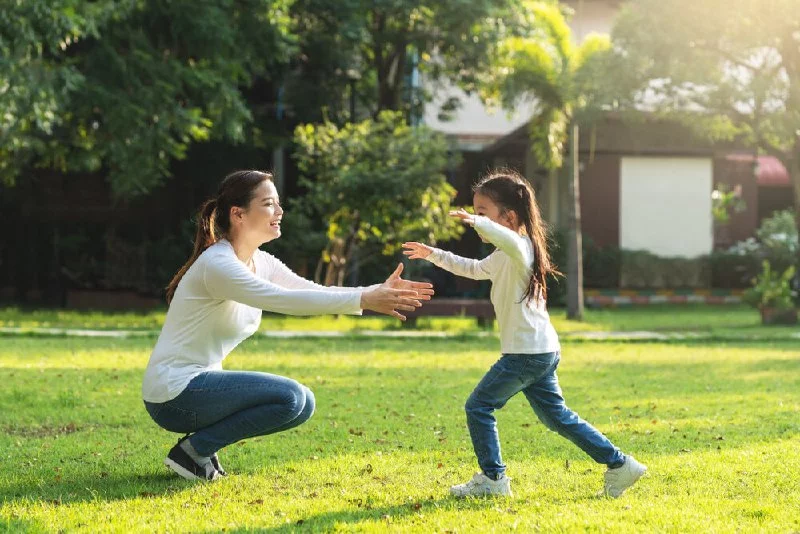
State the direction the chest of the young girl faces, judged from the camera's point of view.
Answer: to the viewer's left

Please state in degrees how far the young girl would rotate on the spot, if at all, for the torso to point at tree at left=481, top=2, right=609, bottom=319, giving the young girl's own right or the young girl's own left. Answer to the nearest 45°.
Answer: approximately 90° to the young girl's own right

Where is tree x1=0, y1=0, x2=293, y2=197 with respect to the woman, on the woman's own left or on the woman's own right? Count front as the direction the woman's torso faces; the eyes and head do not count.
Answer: on the woman's own left

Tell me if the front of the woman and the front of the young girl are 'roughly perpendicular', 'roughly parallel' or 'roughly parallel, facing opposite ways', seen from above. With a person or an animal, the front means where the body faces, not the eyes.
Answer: roughly parallel, facing opposite ways

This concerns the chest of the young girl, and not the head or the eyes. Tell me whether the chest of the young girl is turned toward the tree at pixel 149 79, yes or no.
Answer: no

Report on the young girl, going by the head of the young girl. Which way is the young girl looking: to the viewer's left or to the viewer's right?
to the viewer's left

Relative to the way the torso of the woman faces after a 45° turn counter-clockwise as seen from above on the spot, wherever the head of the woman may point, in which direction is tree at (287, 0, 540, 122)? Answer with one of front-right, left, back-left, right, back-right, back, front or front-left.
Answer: front-left

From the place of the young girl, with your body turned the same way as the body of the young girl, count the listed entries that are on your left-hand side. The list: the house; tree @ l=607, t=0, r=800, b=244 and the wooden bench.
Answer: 0

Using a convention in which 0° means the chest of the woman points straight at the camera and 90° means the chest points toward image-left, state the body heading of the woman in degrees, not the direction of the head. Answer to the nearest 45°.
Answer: approximately 270°

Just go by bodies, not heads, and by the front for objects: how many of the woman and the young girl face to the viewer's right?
1

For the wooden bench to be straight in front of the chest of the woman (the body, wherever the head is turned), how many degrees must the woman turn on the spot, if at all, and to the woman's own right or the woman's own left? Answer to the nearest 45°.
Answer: approximately 90° to the woman's own left

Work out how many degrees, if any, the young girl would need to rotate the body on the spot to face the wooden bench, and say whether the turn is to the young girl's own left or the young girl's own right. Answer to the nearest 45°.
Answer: approximately 90° to the young girl's own right

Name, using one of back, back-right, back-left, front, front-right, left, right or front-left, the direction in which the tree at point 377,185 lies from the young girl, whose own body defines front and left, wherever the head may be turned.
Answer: right

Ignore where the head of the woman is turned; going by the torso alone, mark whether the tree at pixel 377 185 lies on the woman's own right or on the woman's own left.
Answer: on the woman's own left
